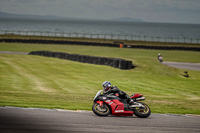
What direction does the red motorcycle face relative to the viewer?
to the viewer's left
